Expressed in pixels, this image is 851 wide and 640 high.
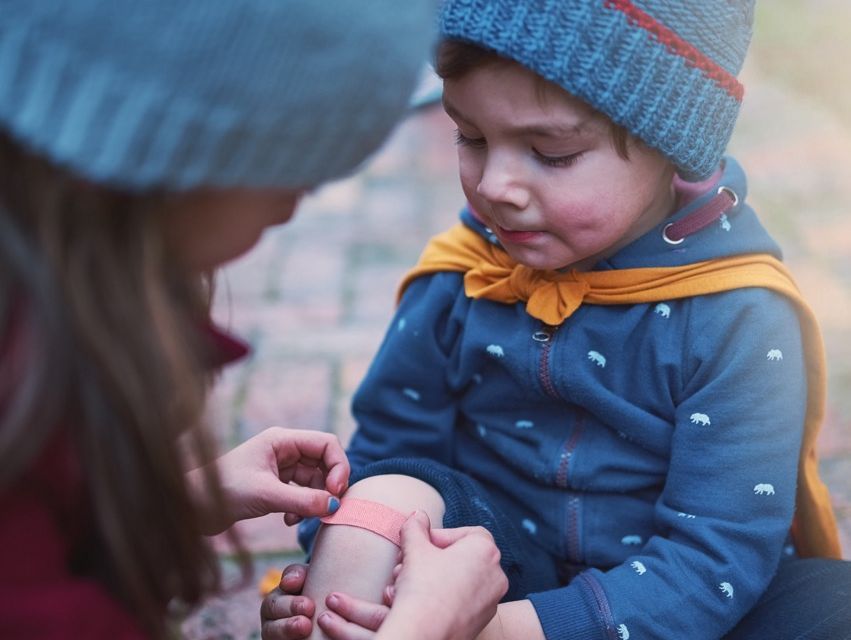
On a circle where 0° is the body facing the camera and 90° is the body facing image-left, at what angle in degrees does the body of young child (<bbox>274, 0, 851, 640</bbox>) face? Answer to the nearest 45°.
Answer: approximately 45°

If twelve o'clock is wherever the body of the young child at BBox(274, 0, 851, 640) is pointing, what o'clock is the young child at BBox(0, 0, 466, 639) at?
the young child at BBox(0, 0, 466, 639) is roughly at 12 o'clock from the young child at BBox(274, 0, 851, 640).

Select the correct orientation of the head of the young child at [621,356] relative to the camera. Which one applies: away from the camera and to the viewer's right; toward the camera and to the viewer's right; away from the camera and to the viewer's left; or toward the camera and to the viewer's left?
toward the camera and to the viewer's left
